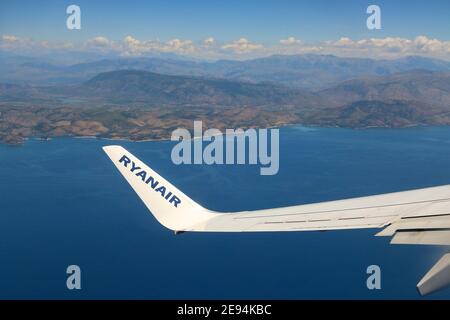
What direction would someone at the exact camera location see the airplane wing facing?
facing away from the viewer and to the right of the viewer
